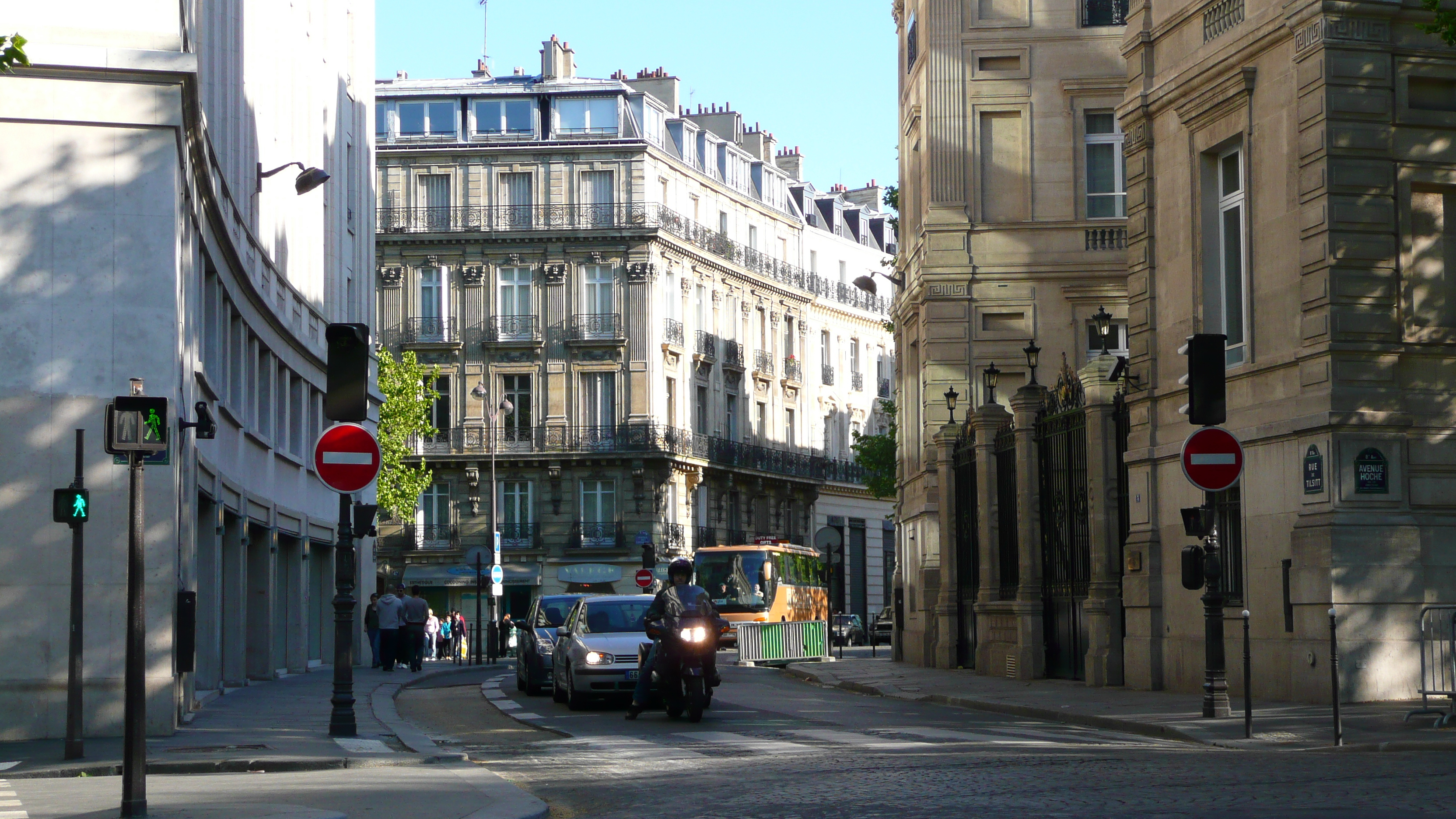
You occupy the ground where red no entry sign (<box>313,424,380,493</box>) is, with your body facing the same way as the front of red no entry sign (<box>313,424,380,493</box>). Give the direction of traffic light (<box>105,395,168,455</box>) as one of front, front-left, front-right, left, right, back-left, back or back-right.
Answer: front

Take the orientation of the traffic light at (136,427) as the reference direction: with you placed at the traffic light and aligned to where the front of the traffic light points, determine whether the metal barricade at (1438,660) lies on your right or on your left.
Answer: on your left

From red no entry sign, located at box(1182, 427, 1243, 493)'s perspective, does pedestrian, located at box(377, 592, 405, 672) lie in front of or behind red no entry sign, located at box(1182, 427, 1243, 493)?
behind

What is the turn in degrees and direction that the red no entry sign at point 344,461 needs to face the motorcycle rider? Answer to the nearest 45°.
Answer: approximately 135° to its left

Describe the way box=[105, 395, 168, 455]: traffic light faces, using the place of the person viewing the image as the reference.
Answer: facing the viewer

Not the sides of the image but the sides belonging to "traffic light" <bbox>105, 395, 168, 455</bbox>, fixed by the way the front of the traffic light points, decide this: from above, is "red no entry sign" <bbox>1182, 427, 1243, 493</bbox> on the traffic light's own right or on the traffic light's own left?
on the traffic light's own left

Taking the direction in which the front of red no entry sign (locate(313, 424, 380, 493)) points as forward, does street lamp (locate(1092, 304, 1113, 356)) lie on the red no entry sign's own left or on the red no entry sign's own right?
on the red no entry sign's own left

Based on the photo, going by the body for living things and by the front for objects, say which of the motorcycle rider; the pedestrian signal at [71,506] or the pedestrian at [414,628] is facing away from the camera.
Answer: the pedestrian

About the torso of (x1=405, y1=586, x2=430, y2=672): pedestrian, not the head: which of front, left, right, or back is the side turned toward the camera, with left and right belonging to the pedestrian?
back

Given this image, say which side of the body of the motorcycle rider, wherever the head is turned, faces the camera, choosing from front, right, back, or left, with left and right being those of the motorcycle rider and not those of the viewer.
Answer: front
